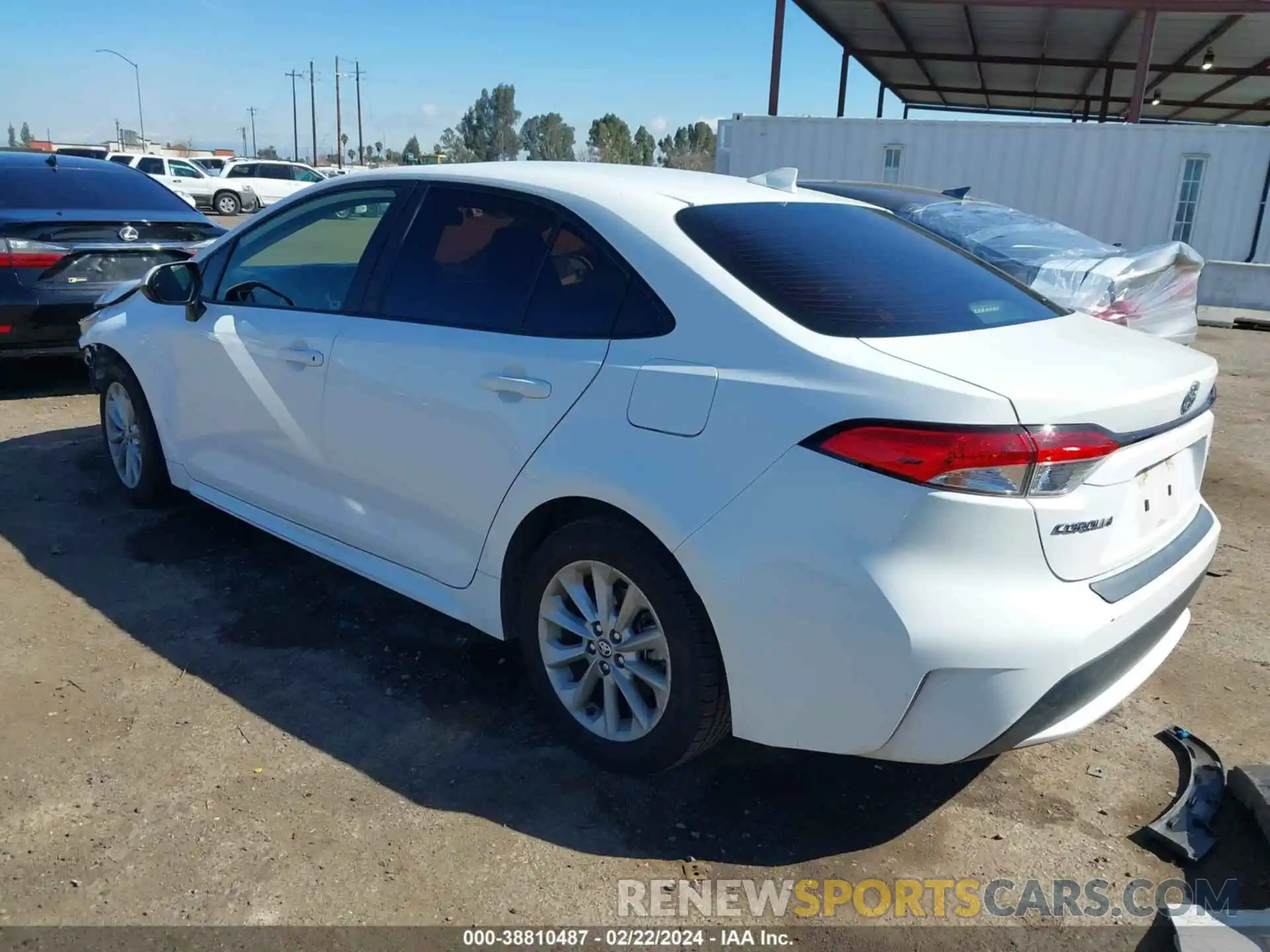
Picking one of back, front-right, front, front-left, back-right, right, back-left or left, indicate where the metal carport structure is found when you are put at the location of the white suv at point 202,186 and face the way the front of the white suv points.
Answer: front-right

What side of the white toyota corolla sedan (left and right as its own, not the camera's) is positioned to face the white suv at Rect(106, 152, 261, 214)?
front

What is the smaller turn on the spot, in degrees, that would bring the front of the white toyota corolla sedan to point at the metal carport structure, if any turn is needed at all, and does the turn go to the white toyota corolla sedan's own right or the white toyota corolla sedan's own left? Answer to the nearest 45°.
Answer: approximately 45° to the white toyota corolla sedan's own right

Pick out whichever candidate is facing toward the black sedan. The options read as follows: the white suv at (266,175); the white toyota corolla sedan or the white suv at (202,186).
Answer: the white toyota corolla sedan

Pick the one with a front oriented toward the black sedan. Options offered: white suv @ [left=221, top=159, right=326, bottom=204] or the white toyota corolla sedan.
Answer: the white toyota corolla sedan

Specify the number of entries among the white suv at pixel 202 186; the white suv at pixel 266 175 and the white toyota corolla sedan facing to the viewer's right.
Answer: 2

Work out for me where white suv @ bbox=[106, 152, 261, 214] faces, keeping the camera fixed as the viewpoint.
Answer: facing to the right of the viewer

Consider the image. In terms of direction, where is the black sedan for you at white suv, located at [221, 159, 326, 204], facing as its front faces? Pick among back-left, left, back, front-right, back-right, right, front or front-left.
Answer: right

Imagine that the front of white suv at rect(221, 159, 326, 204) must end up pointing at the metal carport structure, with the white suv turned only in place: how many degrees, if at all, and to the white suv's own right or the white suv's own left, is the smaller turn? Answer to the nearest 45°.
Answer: approximately 45° to the white suv's own right

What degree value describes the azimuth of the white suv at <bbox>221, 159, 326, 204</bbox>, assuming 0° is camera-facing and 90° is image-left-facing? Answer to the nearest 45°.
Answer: approximately 270°

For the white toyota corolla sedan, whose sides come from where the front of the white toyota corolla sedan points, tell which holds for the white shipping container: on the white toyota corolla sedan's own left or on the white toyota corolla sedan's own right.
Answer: on the white toyota corolla sedan's own right

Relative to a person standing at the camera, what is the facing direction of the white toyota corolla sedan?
facing away from the viewer and to the left of the viewer

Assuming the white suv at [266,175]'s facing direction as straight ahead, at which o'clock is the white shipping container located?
The white shipping container is roughly at 2 o'clock from the white suv.

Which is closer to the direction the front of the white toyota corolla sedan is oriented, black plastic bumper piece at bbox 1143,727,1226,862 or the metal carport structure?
the metal carport structure
